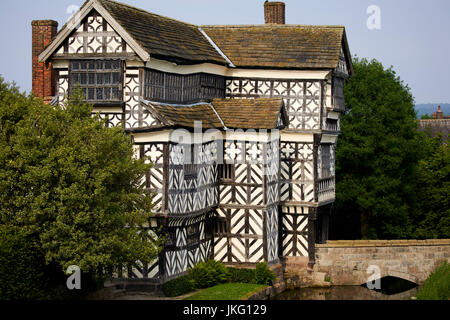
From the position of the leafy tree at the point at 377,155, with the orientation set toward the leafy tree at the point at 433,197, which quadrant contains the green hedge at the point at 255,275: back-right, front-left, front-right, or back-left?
back-right
